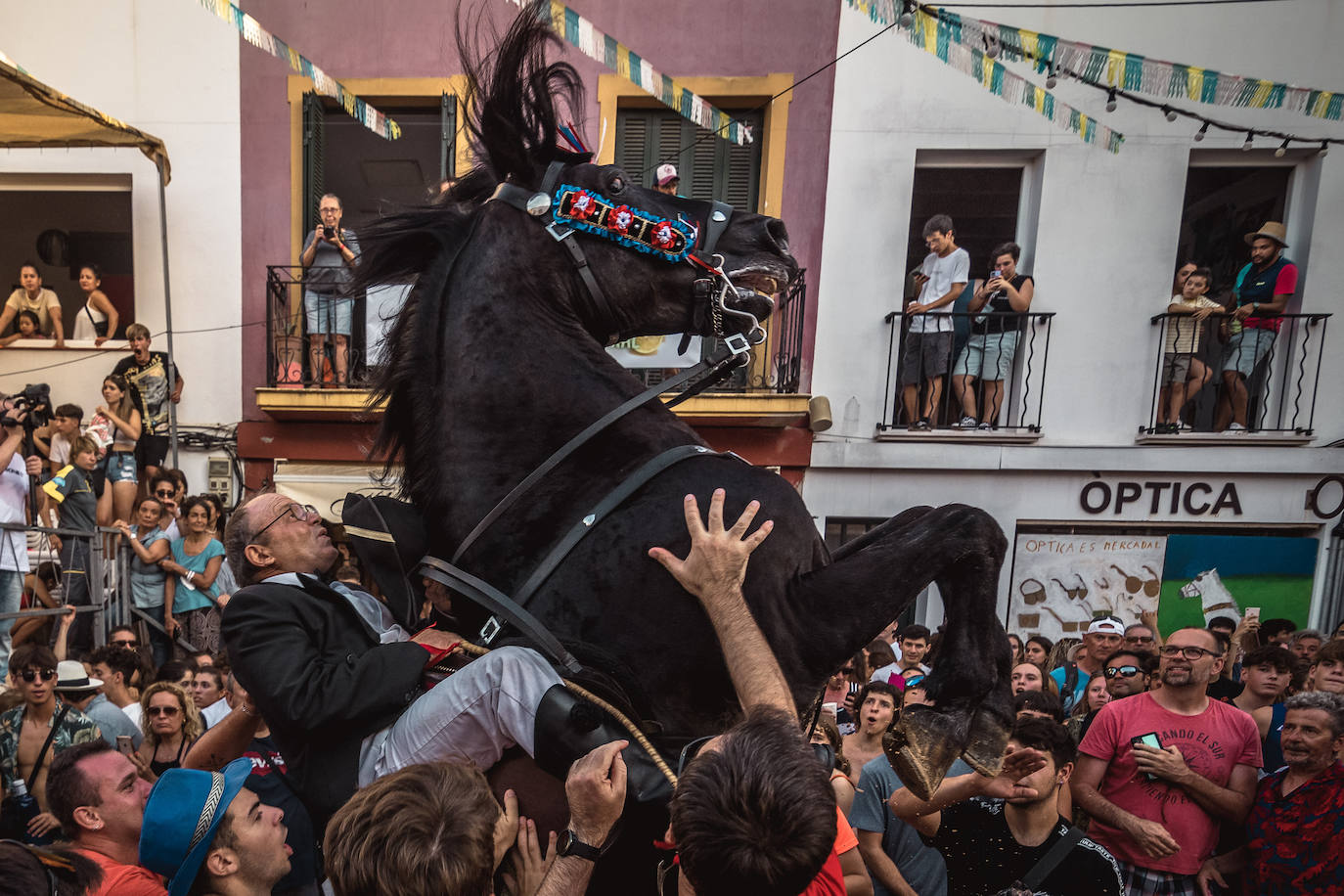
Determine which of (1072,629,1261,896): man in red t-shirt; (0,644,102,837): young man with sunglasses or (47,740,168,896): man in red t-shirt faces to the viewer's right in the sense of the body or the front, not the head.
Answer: (47,740,168,896): man in red t-shirt

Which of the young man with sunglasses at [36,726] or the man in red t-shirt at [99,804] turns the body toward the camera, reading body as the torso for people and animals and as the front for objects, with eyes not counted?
the young man with sunglasses

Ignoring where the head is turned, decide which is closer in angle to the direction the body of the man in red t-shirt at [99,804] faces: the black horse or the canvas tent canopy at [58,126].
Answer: the black horse

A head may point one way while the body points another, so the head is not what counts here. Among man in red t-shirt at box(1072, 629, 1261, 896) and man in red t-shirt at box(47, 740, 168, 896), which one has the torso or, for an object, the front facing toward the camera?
man in red t-shirt at box(1072, 629, 1261, 896)

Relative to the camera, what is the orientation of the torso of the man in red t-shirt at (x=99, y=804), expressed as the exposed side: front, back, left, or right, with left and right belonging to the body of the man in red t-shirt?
right

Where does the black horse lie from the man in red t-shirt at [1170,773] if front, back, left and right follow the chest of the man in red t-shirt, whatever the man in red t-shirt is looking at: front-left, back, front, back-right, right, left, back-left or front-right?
front-right

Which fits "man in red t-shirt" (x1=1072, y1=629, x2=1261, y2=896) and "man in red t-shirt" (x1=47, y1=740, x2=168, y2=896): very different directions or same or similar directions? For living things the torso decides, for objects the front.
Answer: very different directions

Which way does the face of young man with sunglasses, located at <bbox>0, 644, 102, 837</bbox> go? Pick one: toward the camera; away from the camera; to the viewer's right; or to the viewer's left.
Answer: toward the camera

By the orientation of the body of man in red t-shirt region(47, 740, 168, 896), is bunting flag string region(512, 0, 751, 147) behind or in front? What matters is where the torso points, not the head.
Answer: in front

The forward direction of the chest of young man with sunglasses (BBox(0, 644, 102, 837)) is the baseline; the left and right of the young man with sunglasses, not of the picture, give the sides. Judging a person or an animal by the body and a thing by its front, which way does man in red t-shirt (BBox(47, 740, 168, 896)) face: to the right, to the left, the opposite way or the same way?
to the left

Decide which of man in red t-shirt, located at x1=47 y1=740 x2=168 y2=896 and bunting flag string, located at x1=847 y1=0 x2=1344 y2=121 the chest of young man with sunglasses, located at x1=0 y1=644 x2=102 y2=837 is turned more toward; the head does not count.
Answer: the man in red t-shirt

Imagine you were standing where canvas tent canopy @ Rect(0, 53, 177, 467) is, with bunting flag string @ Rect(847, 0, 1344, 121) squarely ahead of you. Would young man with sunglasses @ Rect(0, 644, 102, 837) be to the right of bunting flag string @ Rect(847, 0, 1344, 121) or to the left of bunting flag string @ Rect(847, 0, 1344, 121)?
right

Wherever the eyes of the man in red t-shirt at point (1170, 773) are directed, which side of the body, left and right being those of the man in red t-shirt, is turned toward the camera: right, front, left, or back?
front

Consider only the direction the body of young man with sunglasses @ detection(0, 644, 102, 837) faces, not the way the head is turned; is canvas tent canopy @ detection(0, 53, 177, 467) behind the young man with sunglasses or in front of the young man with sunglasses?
behind

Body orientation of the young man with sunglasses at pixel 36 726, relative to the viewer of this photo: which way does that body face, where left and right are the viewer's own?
facing the viewer

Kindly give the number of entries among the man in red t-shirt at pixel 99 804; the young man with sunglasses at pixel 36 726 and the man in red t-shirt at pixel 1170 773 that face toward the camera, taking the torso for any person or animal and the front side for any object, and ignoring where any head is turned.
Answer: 2
